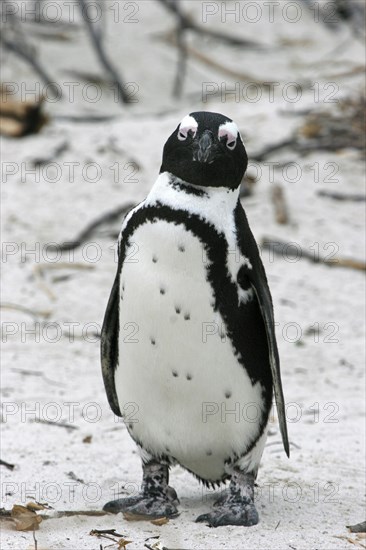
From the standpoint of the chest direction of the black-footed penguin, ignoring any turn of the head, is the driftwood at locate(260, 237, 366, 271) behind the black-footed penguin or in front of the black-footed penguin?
behind

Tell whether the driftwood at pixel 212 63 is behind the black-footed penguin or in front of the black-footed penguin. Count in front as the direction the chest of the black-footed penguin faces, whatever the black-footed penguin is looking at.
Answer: behind

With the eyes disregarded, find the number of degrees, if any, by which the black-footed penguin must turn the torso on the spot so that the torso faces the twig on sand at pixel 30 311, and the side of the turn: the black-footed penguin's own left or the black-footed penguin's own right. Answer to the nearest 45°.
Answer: approximately 135° to the black-footed penguin's own right

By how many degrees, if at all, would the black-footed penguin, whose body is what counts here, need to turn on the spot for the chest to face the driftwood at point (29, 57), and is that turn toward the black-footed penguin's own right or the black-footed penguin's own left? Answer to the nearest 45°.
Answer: approximately 135° to the black-footed penguin's own right

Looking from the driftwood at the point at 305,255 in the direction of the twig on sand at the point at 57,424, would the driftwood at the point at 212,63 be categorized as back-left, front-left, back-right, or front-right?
back-right

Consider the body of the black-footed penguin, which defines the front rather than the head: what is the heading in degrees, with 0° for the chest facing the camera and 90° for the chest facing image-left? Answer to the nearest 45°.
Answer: approximately 45°

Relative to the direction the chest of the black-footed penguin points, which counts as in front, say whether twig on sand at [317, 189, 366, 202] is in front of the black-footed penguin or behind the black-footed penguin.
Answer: behind
